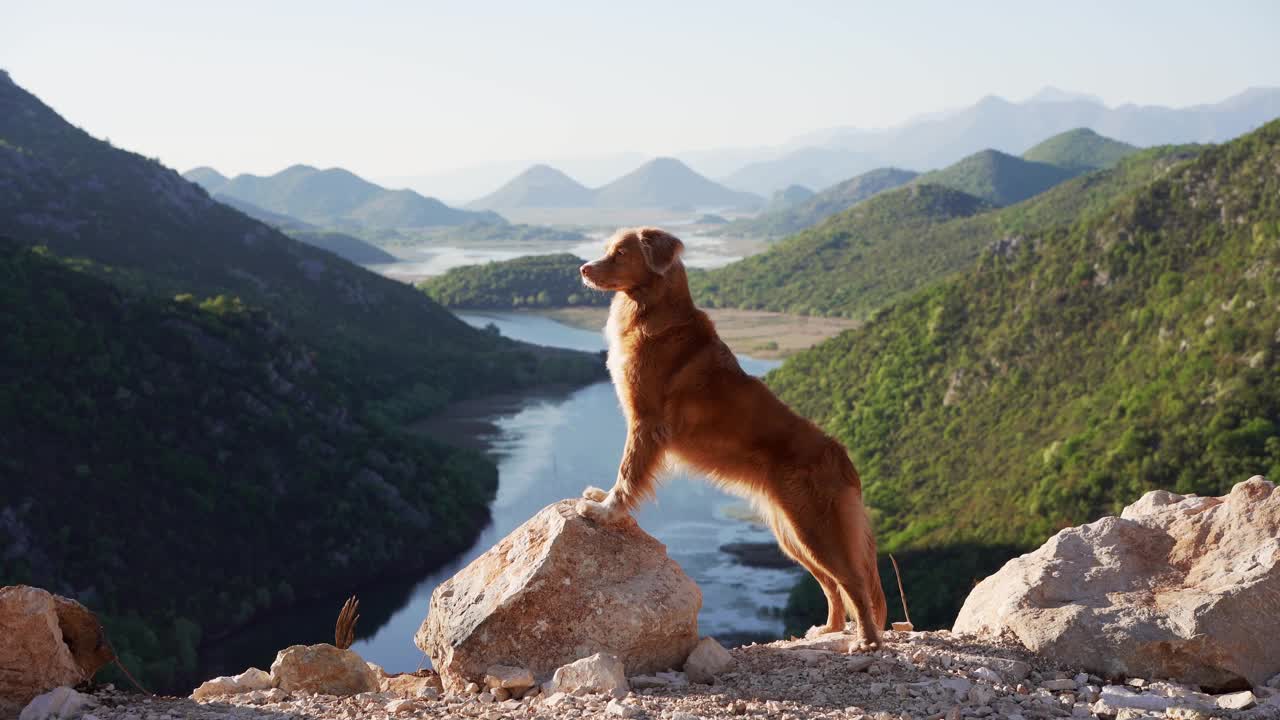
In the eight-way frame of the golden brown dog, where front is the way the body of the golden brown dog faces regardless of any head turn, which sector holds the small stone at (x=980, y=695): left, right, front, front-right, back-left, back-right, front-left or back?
back-left

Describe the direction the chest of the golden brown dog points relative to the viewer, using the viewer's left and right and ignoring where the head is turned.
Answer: facing to the left of the viewer

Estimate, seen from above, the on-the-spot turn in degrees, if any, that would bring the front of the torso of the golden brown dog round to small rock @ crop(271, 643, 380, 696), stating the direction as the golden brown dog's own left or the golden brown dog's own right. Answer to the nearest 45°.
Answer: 0° — it already faces it

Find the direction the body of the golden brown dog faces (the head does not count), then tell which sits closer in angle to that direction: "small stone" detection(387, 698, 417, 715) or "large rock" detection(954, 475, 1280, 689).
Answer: the small stone

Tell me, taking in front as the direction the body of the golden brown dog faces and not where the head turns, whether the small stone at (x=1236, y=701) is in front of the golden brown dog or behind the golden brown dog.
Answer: behind

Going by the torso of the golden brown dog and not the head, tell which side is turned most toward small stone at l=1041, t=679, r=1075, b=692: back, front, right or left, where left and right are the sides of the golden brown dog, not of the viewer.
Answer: back

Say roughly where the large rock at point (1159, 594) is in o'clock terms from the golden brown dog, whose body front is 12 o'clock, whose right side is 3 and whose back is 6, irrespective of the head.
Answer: The large rock is roughly at 6 o'clock from the golden brown dog.
